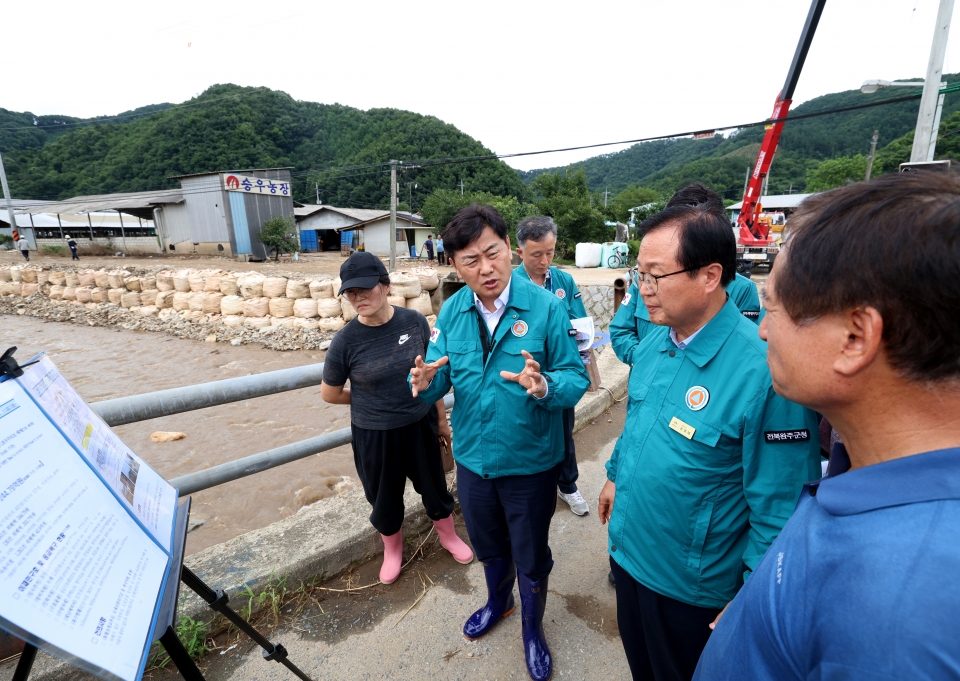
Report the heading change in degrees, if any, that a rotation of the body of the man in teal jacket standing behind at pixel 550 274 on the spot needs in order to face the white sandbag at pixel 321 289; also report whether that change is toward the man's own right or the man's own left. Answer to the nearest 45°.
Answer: approximately 135° to the man's own right

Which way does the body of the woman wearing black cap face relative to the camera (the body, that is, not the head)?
toward the camera

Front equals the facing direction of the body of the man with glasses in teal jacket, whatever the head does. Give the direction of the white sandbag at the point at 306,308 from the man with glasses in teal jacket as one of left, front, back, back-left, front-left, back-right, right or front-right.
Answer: right

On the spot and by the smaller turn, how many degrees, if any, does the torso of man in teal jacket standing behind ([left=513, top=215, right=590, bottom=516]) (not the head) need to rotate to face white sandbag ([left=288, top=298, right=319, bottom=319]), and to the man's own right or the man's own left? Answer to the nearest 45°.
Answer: approximately 135° to the man's own right

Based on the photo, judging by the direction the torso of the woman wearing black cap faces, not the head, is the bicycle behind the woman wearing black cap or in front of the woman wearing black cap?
behind

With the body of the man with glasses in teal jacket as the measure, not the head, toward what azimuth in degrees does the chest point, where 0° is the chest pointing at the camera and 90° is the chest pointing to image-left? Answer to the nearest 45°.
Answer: approximately 45°

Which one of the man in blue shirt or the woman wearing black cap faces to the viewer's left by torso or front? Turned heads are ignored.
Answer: the man in blue shirt

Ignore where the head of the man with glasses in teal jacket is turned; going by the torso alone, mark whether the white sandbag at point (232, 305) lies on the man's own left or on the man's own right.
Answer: on the man's own right

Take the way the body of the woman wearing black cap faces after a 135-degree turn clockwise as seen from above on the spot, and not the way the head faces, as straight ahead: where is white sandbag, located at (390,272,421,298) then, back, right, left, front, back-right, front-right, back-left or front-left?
front-right

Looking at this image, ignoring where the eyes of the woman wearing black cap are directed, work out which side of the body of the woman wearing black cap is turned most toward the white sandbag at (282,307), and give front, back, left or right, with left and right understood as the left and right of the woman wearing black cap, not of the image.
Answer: back

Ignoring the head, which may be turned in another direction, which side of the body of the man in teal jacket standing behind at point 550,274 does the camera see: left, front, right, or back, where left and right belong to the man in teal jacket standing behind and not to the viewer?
front

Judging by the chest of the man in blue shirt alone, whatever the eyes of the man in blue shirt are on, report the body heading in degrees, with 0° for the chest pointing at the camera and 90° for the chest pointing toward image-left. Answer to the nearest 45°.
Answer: approximately 90°

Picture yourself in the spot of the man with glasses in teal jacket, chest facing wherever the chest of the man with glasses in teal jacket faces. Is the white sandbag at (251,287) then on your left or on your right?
on your right
